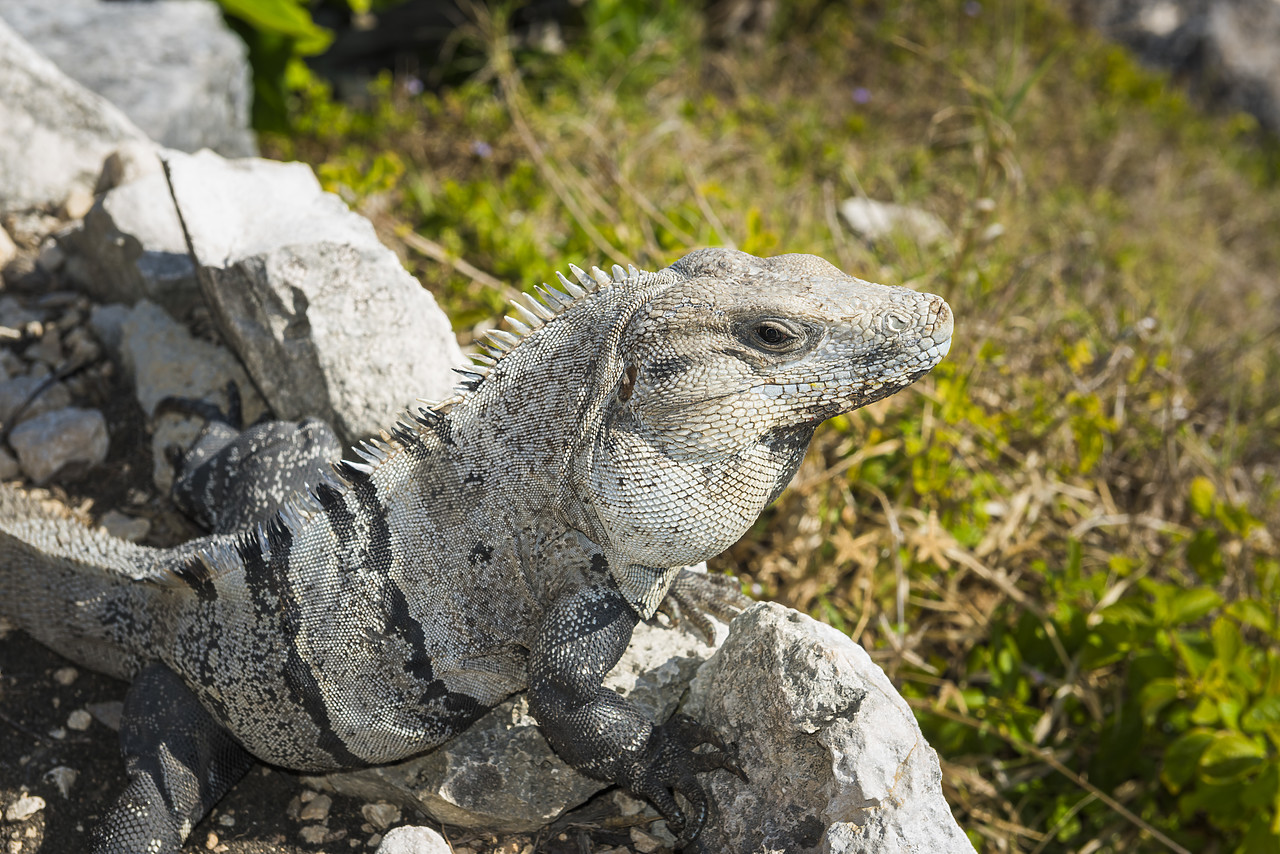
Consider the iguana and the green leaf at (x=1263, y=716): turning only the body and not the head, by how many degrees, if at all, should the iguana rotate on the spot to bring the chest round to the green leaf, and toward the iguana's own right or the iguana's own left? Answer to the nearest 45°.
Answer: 0° — it already faces it

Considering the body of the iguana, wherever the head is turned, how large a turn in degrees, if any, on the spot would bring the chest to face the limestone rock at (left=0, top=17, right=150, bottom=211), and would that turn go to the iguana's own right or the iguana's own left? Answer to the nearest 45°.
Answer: approximately 135° to the iguana's own left

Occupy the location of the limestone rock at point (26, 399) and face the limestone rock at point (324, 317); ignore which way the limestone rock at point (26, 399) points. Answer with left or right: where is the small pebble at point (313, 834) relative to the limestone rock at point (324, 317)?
right

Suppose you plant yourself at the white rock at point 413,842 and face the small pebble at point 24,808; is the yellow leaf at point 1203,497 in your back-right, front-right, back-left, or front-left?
back-right

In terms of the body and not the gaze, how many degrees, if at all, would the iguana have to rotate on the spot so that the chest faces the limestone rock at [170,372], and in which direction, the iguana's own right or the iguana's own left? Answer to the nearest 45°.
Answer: approximately 135° to the iguana's own left

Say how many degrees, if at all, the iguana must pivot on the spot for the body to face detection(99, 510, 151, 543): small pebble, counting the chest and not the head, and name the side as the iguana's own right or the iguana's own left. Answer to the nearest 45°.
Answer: approximately 135° to the iguana's own left

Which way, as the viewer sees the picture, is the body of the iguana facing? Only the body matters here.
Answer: to the viewer's right

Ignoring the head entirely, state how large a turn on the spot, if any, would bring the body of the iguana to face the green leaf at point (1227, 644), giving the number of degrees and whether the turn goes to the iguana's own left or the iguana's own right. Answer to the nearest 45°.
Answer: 0° — it already faces it
